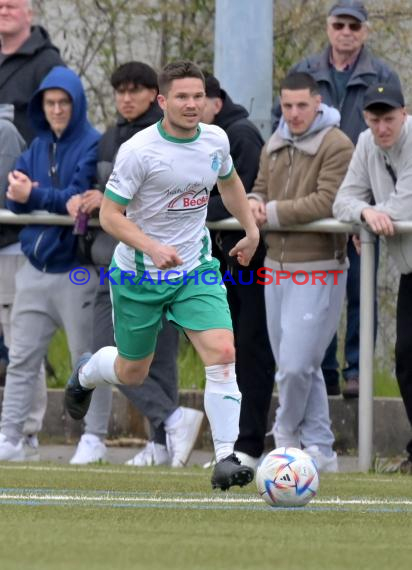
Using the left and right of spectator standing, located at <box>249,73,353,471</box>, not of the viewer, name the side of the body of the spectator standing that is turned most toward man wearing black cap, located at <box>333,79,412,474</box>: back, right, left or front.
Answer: left

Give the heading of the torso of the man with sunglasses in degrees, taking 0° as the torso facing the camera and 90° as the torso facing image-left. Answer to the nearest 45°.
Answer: approximately 0°

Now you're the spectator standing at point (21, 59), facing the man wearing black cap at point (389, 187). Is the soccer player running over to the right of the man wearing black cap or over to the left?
right

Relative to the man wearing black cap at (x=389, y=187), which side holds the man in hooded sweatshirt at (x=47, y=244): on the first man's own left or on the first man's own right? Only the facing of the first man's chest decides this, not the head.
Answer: on the first man's own right

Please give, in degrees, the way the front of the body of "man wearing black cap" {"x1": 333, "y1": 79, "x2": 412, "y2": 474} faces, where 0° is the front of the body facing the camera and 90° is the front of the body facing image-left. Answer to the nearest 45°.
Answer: approximately 45°

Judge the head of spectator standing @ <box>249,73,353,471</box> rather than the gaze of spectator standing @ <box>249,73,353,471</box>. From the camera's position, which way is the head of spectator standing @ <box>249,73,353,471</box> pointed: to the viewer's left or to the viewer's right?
to the viewer's left
